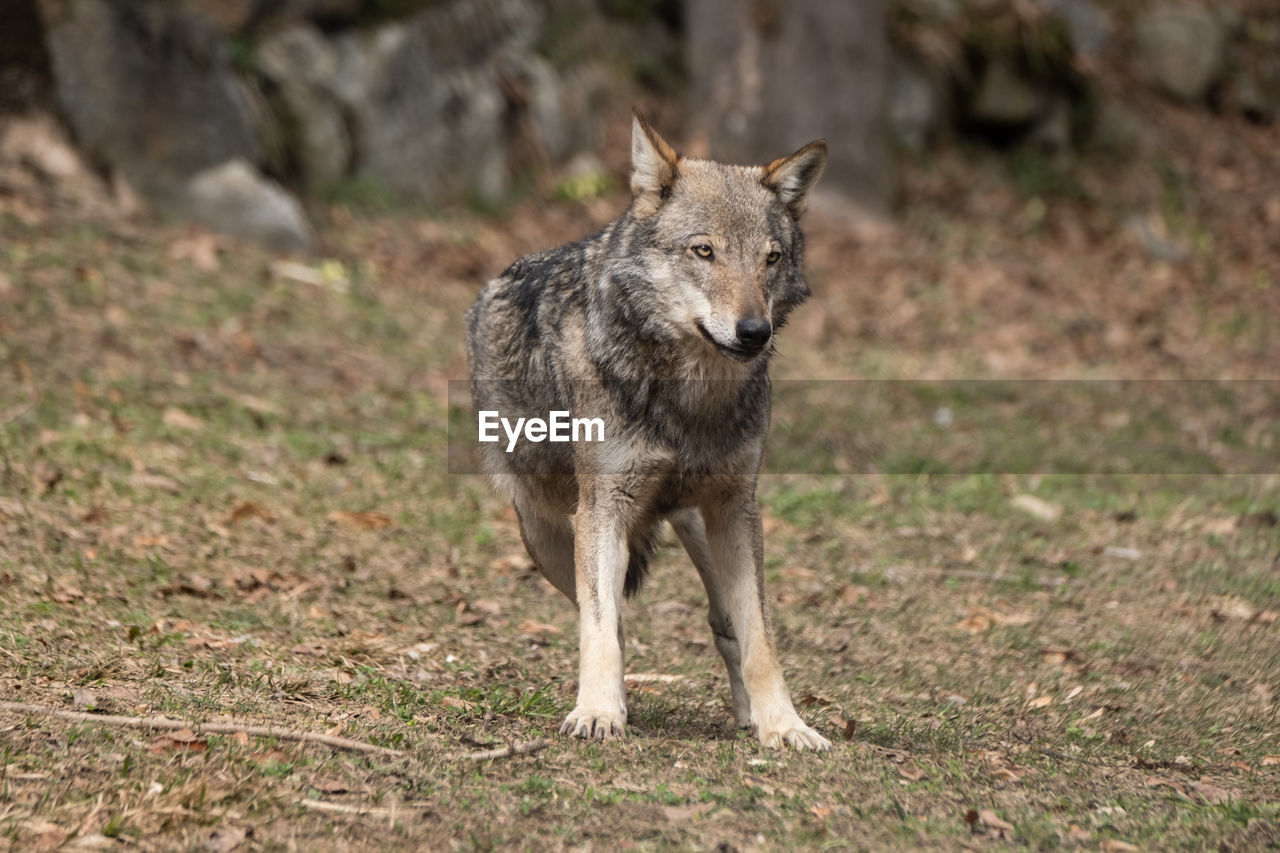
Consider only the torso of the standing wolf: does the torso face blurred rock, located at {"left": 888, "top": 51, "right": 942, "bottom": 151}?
no

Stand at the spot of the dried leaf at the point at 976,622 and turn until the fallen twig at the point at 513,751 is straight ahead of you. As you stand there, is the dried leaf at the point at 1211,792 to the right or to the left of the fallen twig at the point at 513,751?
left

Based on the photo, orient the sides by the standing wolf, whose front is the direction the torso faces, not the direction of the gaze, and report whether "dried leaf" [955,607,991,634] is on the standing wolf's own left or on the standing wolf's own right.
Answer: on the standing wolf's own left

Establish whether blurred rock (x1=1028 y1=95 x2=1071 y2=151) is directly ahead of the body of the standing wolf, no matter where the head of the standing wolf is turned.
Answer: no

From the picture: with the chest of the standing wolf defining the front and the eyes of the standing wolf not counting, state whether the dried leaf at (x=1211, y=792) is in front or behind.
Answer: in front

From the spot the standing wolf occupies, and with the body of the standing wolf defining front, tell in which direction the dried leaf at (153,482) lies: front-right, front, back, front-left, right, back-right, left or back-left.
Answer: back

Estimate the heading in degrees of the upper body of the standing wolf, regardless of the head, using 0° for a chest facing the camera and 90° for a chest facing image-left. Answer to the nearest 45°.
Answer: approximately 315°

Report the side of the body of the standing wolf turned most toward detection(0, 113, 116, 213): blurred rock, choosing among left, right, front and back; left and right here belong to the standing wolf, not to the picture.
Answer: back

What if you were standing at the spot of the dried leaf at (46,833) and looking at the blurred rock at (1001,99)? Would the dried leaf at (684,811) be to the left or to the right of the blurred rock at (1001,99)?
right

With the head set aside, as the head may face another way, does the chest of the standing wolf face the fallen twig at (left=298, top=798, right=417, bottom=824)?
no

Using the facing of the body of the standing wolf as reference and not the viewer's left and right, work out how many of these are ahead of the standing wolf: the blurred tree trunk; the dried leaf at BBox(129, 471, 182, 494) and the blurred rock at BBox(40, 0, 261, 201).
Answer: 0

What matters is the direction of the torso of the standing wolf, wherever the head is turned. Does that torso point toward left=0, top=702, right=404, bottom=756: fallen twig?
no

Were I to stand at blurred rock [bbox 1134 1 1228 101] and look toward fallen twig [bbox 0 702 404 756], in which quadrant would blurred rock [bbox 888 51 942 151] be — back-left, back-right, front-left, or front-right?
front-right

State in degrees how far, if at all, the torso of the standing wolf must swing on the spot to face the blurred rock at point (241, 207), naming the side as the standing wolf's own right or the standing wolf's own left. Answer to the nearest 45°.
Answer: approximately 180°

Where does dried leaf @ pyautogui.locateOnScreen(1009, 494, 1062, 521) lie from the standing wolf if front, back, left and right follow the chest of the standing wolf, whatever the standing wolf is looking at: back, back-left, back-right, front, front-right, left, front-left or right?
left

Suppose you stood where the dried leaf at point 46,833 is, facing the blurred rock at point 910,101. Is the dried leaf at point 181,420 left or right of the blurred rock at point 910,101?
left
